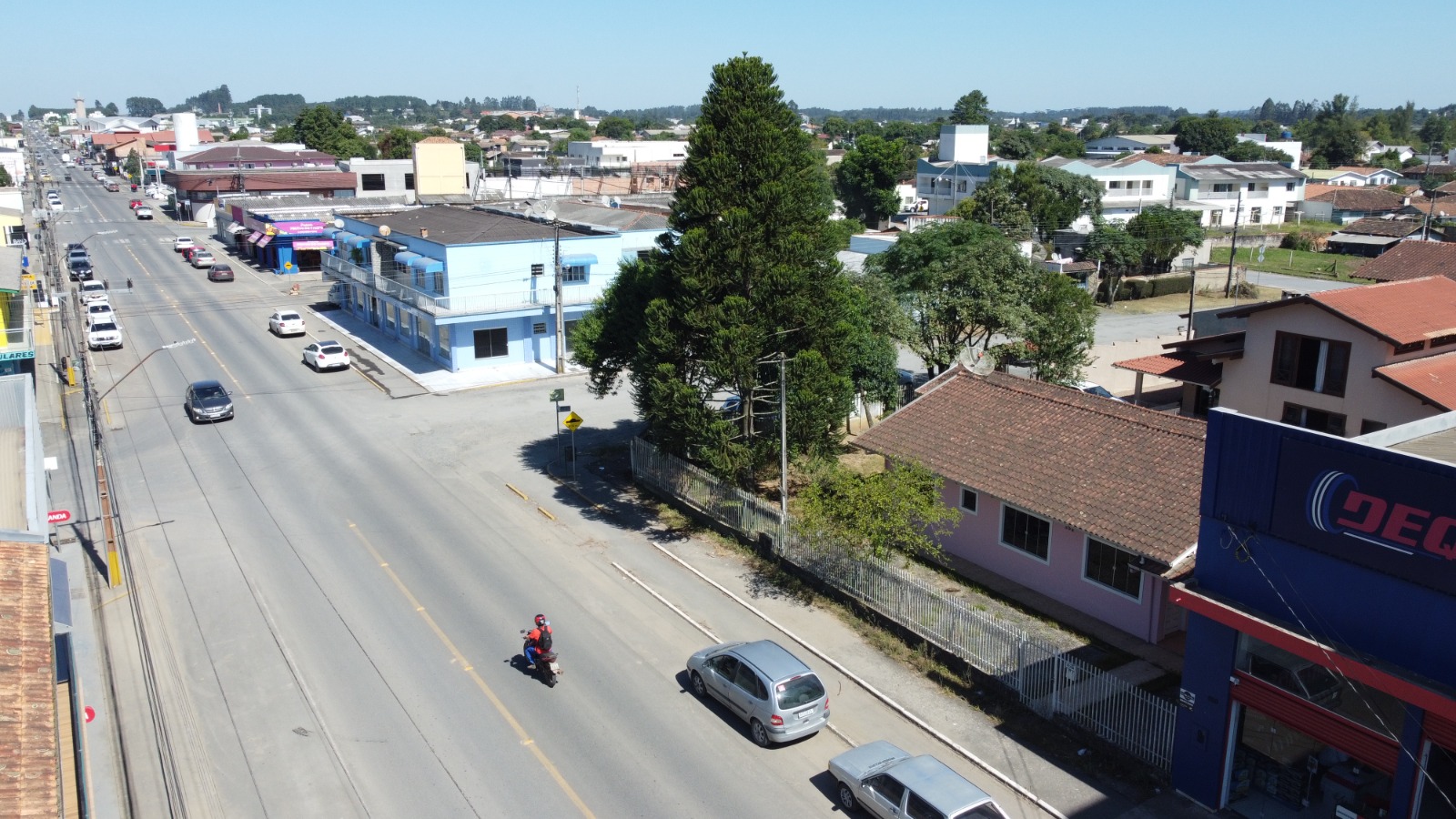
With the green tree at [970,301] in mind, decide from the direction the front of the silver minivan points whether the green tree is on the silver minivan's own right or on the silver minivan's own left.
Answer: on the silver minivan's own right

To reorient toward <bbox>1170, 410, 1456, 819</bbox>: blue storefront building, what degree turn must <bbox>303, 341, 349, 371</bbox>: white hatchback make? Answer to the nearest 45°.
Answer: approximately 135° to its left

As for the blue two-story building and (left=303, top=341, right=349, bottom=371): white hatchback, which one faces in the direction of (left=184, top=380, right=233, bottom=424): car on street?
the blue two-story building

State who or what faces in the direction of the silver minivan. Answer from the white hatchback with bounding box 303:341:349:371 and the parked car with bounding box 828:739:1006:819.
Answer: the parked car

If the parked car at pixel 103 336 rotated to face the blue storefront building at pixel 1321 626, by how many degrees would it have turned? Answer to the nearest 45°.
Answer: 0° — it already faces it

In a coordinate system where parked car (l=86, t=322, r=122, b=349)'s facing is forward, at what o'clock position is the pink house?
The pink house is roughly at 11 o'clock from the parked car.

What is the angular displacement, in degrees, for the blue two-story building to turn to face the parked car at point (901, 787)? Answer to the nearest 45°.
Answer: approximately 45° to its left

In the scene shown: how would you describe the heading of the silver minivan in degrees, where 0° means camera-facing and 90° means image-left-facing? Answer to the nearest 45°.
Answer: approximately 135°

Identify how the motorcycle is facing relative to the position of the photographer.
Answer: facing away from the viewer and to the left of the viewer

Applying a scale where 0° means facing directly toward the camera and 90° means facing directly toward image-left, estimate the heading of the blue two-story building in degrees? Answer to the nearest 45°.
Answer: approximately 45°

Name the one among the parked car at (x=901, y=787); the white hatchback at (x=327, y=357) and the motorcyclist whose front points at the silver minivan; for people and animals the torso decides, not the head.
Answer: the parked car

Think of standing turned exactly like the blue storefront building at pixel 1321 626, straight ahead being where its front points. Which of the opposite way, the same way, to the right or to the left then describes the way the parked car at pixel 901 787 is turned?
to the right

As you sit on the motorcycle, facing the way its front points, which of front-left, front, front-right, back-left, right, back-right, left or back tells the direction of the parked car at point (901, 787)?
back
